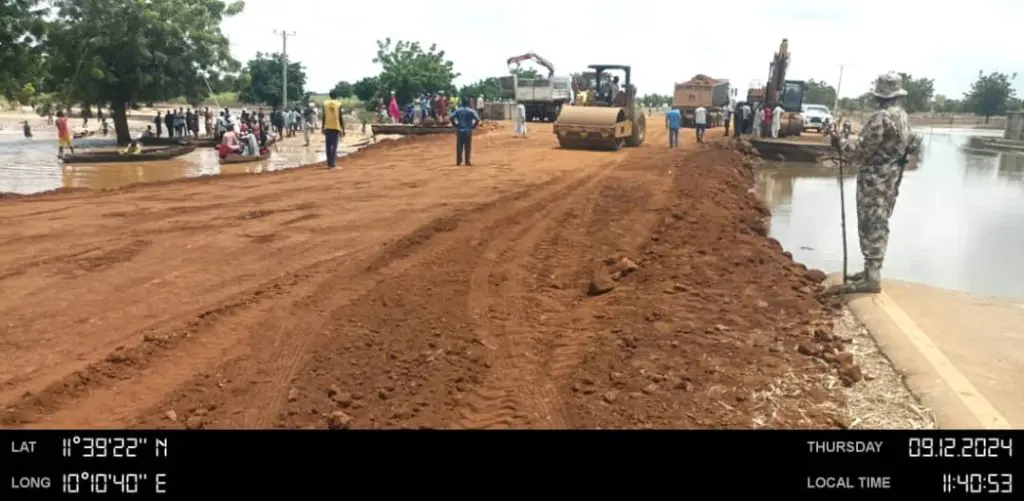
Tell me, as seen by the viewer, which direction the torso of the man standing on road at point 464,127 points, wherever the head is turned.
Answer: away from the camera

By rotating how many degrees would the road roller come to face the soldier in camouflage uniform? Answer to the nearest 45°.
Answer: approximately 45° to its left

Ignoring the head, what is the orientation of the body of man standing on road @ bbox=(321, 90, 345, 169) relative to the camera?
away from the camera

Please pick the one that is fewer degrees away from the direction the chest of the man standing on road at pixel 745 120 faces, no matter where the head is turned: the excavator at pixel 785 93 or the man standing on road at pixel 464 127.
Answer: the excavator

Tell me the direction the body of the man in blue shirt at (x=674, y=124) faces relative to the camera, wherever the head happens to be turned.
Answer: away from the camera

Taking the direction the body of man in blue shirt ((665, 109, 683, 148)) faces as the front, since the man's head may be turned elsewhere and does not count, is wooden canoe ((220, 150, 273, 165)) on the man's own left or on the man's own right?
on the man's own left

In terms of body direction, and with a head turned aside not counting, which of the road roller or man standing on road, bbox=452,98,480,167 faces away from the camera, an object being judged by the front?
the man standing on road
